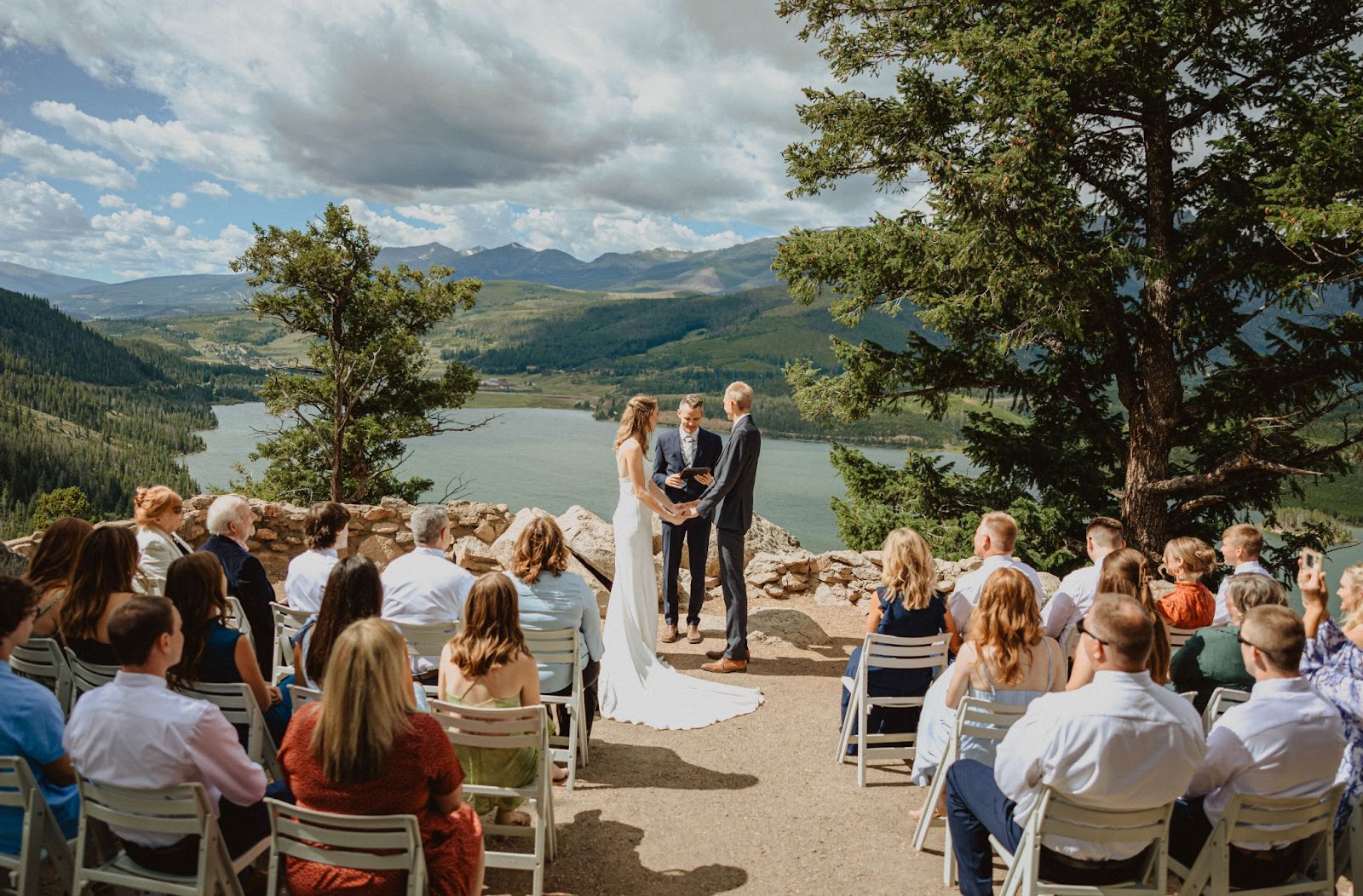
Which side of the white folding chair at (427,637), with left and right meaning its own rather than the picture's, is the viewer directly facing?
back

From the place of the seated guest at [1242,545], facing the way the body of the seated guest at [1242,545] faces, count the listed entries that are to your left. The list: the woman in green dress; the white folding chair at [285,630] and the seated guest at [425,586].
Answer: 3

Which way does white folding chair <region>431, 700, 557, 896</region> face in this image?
away from the camera

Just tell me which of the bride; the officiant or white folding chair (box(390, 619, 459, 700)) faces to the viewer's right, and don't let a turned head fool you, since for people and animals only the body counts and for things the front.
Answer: the bride

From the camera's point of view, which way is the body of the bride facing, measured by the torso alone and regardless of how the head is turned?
to the viewer's right

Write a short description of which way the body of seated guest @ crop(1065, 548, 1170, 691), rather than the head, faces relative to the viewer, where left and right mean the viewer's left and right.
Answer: facing away from the viewer and to the left of the viewer

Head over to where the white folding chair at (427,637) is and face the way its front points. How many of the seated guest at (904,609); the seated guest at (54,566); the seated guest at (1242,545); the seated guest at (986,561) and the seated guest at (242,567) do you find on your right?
3

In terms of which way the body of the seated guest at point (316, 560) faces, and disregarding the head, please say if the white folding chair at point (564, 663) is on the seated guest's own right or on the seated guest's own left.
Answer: on the seated guest's own right

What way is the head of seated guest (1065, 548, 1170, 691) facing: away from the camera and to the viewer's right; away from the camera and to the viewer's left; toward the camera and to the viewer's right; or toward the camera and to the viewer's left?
away from the camera and to the viewer's left

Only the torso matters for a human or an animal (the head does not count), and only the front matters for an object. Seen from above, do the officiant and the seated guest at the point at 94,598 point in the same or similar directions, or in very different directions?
very different directions

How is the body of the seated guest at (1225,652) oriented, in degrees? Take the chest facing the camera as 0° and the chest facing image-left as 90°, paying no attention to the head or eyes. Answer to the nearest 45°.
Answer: approximately 135°

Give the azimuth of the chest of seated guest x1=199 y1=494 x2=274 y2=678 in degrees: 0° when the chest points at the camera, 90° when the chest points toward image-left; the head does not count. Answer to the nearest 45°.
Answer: approximately 225°

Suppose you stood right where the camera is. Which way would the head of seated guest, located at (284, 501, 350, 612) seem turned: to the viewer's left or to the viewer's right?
to the viewer's right

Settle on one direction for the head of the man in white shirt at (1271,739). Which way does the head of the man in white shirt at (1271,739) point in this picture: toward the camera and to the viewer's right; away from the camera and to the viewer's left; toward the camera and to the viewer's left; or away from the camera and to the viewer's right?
away from the camera and to the viewer's left

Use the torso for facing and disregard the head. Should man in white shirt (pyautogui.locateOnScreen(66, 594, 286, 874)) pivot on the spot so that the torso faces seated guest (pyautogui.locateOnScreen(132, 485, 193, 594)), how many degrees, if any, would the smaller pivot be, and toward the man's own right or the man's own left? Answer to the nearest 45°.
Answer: approximately 45° to the man's own left

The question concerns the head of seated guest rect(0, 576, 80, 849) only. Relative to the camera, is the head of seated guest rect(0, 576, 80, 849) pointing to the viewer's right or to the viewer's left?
to the viewer's right

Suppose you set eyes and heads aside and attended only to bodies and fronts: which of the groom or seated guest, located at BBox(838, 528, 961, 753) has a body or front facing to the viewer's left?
the groom

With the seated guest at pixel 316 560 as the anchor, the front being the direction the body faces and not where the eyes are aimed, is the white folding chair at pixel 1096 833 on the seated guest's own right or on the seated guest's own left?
on the seated guest's own right
